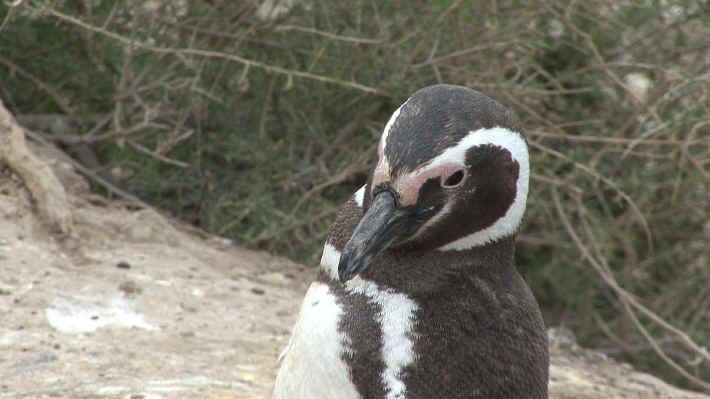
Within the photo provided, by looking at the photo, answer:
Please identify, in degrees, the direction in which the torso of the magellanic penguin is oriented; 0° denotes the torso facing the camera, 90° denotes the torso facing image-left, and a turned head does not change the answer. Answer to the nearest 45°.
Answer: approximately 45°
